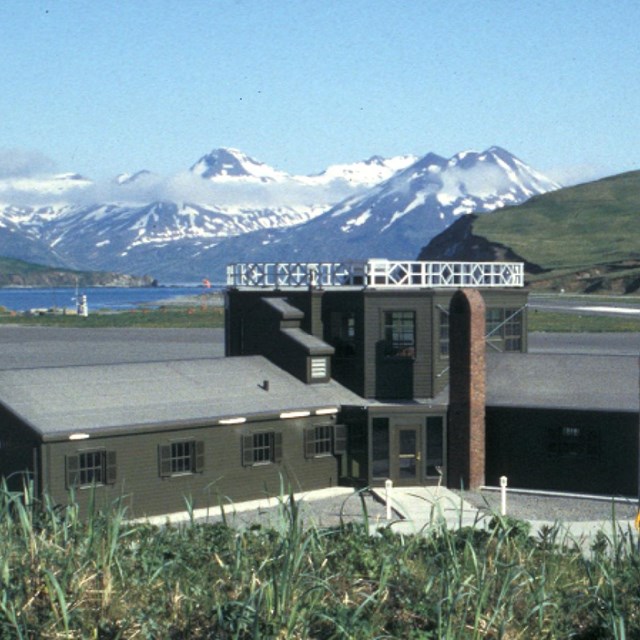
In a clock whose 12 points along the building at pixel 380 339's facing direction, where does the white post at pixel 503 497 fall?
The white post is roughly at 11 o'clock from the building.

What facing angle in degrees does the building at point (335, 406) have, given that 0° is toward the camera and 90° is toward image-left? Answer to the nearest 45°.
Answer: approximately 0°
